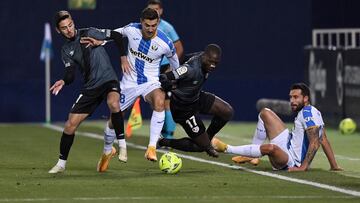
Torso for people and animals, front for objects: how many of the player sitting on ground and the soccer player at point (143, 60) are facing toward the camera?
1

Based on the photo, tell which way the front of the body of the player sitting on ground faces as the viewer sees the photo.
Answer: to the viewer's left

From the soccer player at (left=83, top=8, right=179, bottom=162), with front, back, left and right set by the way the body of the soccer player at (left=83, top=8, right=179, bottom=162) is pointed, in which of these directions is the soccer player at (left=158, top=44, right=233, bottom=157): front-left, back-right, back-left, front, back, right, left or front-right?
left

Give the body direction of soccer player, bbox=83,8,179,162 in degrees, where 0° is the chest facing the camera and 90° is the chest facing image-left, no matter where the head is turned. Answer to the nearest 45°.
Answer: approximately 0°

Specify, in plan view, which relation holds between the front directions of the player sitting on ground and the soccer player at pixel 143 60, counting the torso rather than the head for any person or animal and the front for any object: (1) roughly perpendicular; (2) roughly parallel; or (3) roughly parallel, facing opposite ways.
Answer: roughly perpendicular
